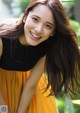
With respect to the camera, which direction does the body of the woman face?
toward the camera
